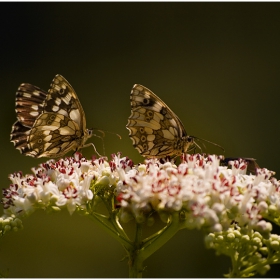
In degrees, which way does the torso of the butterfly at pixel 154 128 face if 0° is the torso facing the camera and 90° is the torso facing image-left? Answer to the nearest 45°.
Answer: approximately 270°
